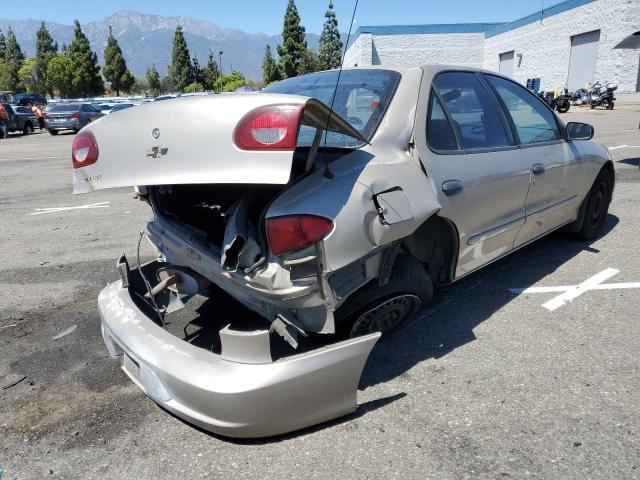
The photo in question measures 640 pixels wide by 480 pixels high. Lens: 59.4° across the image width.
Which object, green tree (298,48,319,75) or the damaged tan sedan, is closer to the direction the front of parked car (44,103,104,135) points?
the green tree

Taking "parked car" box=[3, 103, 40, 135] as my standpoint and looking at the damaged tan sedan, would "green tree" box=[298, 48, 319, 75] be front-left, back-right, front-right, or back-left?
back-left

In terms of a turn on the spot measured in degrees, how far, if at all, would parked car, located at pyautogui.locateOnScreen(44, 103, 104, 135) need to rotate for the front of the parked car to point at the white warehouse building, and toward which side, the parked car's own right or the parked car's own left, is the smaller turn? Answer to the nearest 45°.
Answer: approximately 45° to the parked car's own right

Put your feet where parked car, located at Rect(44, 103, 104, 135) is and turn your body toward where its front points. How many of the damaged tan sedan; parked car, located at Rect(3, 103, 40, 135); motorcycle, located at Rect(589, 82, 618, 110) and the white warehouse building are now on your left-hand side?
1

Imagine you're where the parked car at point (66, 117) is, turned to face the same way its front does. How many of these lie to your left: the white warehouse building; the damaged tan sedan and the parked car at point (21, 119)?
1

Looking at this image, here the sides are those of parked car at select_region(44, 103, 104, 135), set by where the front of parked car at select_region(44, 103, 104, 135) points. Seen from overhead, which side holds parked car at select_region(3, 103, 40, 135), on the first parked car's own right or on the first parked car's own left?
on the first parked car's own left

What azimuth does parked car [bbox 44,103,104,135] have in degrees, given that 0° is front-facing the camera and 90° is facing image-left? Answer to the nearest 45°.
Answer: approximately 225°

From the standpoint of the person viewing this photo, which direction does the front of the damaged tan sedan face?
facing away from the viewer and to the right of the viewer

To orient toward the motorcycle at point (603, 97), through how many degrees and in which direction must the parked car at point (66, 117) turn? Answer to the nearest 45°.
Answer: approximately 45° to its right

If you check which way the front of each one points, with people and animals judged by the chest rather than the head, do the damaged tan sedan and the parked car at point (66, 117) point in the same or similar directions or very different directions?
same or similar directions

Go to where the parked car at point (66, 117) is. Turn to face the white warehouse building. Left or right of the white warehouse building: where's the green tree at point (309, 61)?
left

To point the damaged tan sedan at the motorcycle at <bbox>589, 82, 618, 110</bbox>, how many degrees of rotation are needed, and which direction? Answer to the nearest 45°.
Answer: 0° — it already faces it

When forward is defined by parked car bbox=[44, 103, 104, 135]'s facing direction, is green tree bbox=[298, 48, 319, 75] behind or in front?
in front

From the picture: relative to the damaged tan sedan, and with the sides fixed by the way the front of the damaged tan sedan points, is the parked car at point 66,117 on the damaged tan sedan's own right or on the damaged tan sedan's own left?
on the damaged tan sedan's own left

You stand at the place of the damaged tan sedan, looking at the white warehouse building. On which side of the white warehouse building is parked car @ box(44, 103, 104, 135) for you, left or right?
left

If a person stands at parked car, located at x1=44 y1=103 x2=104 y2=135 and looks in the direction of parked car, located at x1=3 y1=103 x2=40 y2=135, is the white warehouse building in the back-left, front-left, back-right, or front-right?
back-right
